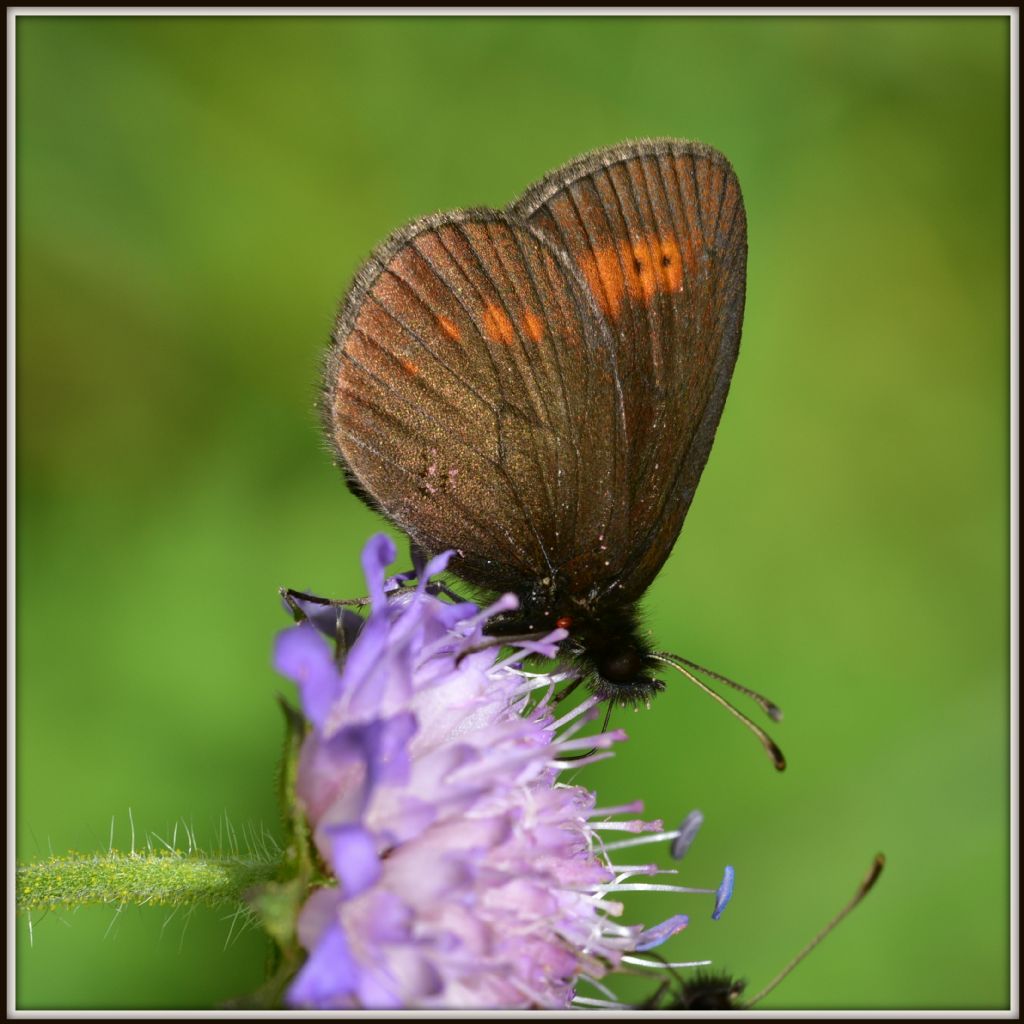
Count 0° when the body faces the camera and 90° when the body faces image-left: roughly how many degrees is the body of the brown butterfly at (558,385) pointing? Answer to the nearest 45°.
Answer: approximately 270°
